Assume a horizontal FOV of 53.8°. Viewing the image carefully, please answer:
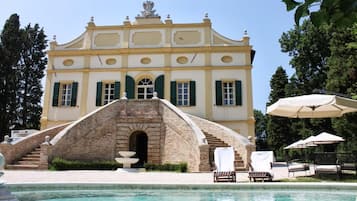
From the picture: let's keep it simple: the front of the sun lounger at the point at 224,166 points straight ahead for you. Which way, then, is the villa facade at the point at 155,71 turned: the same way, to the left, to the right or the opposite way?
the same way

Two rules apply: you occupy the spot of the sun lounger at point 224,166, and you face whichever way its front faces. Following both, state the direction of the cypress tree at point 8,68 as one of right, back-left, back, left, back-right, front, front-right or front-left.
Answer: back-right

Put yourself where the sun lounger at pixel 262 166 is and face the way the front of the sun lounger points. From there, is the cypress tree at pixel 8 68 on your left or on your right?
on your right

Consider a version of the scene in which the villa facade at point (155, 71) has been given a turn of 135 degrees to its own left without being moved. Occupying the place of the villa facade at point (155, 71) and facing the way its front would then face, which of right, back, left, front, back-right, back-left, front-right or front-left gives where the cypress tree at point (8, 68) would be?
left

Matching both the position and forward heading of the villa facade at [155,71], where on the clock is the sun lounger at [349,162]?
The sun lounger is roughly at 11 o'clock from the villa facade.

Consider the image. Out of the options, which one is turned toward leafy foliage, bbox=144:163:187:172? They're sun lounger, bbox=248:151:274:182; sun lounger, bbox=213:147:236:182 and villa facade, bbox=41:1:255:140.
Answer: the villa facade

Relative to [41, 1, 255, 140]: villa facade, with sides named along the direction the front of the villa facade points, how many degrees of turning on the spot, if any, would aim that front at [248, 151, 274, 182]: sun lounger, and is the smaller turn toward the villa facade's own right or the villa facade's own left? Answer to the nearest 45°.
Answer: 0° — it already faces it

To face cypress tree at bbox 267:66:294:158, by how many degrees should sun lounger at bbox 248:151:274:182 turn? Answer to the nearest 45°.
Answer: approximately 180°

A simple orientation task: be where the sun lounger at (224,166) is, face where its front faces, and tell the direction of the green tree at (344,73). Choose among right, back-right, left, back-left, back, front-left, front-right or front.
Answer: back-left

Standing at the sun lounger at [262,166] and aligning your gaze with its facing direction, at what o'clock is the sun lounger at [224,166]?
the sun lounger at [224,166] is roughly at 3 o'clock from the sun lounger at [262,166].

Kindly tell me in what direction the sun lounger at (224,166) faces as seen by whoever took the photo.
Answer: facing the viewer

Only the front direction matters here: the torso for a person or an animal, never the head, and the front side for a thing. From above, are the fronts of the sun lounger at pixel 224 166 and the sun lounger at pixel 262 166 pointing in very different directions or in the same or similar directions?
same or similar directions

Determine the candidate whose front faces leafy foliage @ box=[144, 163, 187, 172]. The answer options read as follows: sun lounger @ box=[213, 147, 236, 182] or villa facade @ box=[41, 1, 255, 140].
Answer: the villa facade

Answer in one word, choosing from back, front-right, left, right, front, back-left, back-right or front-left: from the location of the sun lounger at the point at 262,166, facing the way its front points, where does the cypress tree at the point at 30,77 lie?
back-right

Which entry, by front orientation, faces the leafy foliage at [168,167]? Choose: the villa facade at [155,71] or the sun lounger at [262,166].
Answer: the villa facade

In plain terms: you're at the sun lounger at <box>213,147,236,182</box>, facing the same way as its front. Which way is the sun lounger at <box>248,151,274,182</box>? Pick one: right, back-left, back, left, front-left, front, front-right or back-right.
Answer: left

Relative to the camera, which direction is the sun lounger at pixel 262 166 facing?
toward the camera

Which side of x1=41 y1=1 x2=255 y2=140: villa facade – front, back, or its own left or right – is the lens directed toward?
front
